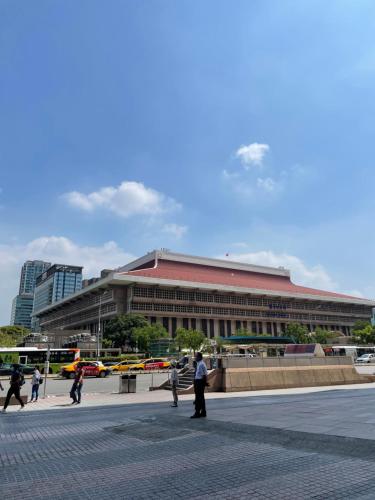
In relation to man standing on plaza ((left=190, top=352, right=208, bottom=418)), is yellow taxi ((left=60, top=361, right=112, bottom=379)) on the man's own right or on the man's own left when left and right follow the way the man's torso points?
on the man's own right

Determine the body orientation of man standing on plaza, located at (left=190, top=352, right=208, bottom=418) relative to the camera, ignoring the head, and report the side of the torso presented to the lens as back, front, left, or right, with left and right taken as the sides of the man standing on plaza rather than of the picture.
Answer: left
